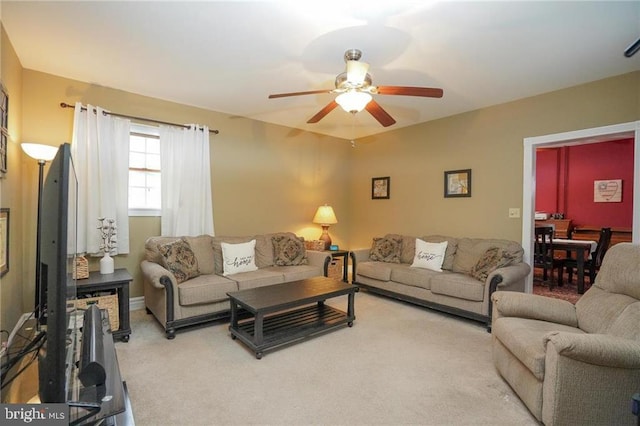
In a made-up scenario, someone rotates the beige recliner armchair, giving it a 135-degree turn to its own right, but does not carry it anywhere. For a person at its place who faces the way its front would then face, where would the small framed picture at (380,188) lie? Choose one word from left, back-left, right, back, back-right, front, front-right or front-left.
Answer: front-left

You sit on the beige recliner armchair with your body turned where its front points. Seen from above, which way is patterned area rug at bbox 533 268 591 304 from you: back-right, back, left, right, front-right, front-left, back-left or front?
back-right

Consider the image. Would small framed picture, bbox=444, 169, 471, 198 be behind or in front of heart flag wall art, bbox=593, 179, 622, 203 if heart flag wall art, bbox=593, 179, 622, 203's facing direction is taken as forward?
in front

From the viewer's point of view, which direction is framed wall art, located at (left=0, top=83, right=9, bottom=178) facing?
to the viewer's right

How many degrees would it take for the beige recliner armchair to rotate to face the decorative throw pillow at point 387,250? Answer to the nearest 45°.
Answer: approximately 90° to its right

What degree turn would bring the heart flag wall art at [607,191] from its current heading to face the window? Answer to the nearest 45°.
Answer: approximately 45° to its right

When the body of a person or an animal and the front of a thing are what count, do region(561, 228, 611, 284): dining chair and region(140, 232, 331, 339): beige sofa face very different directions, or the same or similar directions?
very different directions

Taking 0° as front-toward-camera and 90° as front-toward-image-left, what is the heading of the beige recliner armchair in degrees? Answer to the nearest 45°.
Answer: approximately 45°

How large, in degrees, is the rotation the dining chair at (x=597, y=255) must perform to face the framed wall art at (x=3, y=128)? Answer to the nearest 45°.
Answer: approximately 45° to its left

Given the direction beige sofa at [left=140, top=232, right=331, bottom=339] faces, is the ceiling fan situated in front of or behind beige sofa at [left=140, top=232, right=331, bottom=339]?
in front

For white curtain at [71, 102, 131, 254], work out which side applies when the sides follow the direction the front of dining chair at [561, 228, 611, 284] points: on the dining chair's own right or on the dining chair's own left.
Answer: on the dining chair's own left

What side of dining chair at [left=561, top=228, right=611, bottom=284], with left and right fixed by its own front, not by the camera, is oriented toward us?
left
